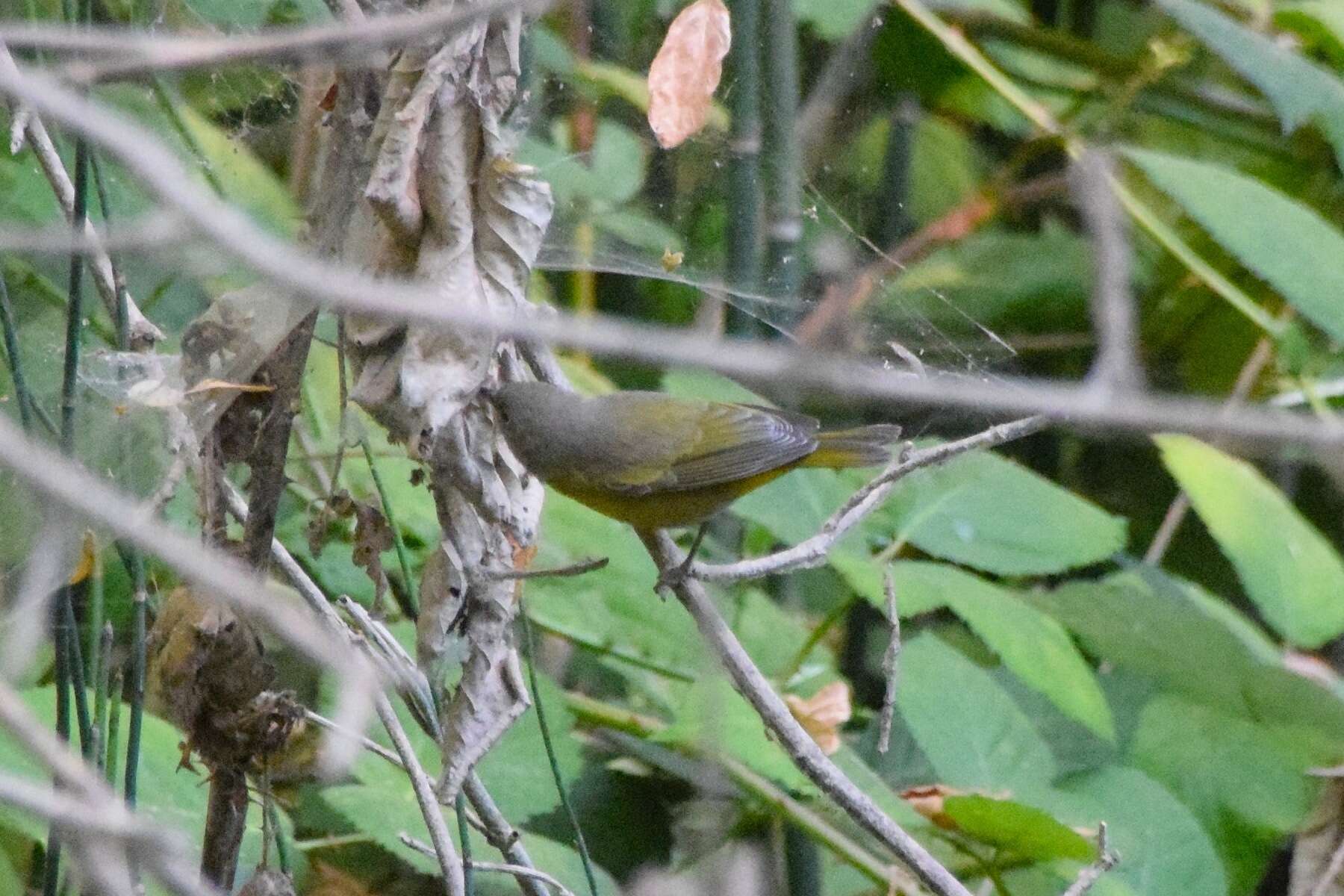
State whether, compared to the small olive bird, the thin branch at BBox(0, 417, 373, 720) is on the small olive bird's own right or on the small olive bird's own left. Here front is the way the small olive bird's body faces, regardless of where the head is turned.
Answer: on the small olive bird's own left

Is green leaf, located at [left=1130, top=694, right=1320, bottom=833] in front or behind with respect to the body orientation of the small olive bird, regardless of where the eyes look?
behind

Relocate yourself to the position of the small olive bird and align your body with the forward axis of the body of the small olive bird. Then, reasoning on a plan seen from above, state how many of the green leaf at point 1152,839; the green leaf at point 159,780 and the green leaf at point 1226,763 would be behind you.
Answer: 2

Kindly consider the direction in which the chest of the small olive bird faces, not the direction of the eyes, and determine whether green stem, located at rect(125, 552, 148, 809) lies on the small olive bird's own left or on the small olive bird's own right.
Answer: on the small olive bird's own left

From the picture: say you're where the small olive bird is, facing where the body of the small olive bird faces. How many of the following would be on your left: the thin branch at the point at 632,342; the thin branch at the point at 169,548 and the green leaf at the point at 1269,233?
2

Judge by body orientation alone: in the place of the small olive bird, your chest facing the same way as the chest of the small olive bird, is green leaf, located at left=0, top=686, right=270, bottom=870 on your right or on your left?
on your left

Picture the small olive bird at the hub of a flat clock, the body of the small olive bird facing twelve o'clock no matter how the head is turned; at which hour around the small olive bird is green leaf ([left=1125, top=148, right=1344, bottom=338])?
The green leaf is roughly at 5 o'clock from the small olive bird.

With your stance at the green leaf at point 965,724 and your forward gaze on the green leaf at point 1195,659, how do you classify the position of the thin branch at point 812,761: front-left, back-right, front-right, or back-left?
back-right

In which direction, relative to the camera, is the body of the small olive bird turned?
to the viewer's left
